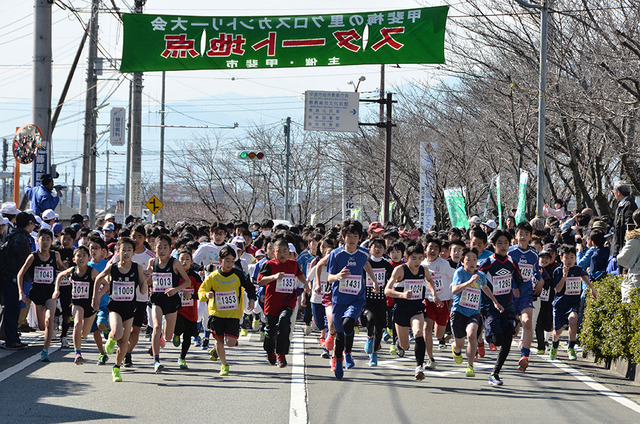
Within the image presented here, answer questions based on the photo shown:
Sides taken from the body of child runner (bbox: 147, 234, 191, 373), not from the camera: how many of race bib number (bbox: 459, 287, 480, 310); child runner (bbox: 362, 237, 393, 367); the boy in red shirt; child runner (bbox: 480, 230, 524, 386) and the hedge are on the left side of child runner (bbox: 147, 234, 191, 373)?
5

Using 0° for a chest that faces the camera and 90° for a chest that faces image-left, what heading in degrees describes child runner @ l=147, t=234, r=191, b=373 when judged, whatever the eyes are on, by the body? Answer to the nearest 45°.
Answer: approximately 0°

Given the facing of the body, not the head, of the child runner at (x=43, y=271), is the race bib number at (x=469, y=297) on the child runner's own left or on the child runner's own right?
on the child runner's own left

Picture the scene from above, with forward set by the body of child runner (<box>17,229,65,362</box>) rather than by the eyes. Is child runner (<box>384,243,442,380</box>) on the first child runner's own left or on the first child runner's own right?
on the first child runner's own left

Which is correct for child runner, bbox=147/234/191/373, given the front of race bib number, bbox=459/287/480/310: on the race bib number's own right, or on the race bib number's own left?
on the race bib number's own right

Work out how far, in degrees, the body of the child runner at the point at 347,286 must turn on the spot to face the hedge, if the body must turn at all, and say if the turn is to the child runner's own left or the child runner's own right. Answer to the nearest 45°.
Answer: approximately 90° to the child runner's own left
